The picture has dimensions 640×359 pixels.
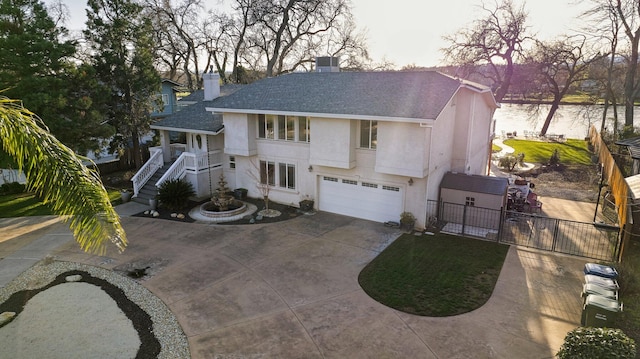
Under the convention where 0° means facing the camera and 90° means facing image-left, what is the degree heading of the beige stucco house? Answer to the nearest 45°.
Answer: approximately 45°

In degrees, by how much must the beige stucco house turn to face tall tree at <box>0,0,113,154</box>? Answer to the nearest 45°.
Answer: approximately 45° to its right

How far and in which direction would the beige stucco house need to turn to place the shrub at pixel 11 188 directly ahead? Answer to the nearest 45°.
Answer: approximately 45° to its right

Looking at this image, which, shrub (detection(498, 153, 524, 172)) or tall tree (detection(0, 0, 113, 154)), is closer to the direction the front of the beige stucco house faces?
the tall tree

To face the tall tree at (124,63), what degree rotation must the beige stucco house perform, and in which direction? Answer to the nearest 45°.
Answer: approximately 90° to its right

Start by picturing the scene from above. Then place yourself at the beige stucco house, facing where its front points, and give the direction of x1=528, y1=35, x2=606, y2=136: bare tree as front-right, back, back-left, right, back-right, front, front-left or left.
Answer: back

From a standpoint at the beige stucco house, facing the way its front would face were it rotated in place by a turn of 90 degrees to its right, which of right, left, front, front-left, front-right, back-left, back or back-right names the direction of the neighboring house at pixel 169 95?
front

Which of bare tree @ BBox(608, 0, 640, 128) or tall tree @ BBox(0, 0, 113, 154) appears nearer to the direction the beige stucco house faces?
the tall tree

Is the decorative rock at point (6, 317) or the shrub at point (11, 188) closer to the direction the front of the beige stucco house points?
the decorative rock

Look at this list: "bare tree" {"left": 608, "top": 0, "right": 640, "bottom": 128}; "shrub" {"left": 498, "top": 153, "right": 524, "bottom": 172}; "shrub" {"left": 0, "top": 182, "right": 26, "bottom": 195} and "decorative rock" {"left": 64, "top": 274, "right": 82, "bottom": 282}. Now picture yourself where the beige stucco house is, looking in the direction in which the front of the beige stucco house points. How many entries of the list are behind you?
2
